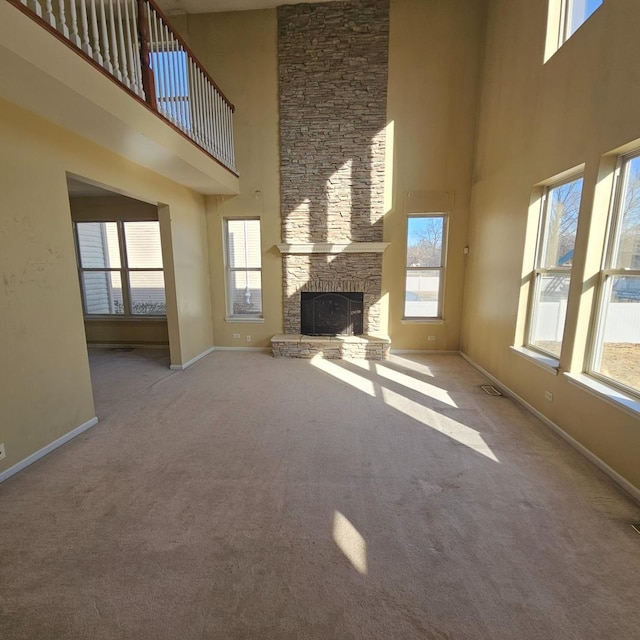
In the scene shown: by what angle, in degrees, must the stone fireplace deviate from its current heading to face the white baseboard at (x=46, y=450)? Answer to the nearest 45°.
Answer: approximately 45° to its right

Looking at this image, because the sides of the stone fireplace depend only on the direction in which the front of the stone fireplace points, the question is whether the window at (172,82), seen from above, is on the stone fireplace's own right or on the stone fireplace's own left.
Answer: on the stone fireplace's own right

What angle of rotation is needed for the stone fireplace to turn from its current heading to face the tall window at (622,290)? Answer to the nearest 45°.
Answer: approximately 45° to its left

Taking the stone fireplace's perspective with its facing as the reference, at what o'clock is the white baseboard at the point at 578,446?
The white baseboard is roughly at 11 o'clock from the stone fireplace.

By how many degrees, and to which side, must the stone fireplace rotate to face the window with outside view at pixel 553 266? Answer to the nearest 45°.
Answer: approximately 45° to its left

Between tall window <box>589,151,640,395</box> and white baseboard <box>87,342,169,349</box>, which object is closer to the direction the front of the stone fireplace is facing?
the tall window

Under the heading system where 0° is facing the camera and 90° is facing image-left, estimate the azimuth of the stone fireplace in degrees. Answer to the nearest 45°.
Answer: approximately 0°
